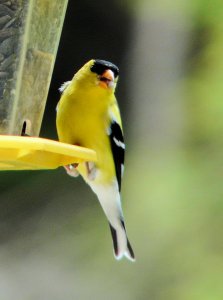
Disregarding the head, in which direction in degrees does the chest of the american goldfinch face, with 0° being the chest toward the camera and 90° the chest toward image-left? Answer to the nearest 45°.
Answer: approximately 45°
